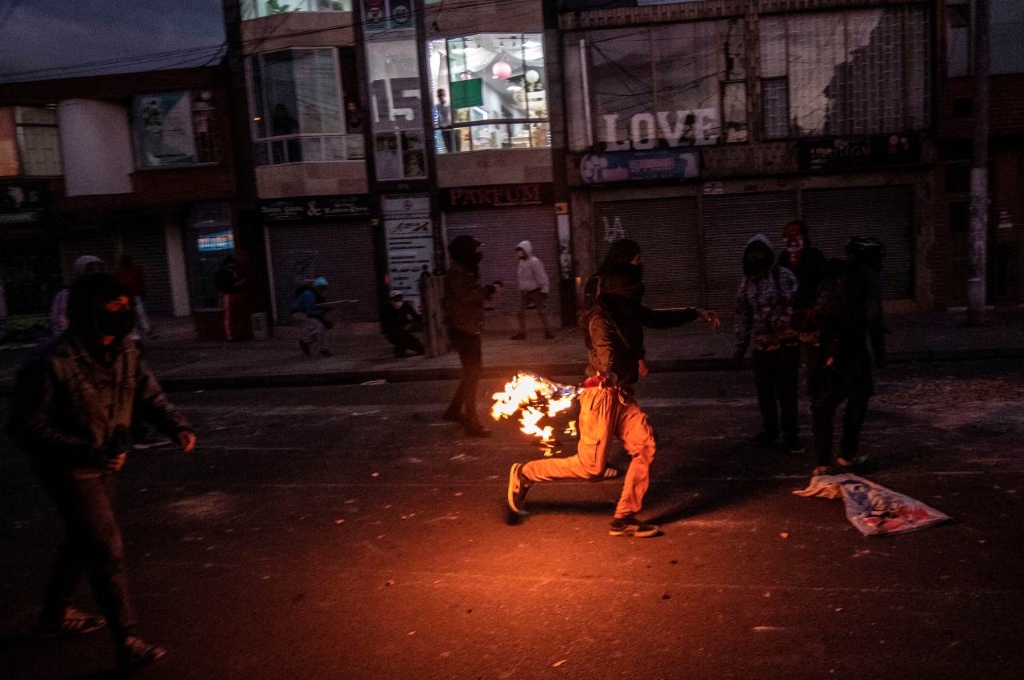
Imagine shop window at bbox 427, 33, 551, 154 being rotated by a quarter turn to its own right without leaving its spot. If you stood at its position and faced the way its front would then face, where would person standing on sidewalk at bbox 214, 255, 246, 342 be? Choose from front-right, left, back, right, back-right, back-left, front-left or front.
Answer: front

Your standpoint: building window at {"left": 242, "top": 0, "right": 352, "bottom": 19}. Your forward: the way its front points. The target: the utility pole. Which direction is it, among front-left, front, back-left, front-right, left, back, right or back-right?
front-left

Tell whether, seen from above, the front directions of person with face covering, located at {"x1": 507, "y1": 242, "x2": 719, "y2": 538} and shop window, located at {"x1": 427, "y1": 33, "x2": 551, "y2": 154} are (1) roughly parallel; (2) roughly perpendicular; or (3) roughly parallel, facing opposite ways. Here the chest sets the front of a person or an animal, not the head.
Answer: roughly perpendicular

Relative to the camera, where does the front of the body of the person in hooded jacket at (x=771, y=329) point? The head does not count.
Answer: toward the camera

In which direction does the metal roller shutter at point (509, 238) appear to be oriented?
toward the camera

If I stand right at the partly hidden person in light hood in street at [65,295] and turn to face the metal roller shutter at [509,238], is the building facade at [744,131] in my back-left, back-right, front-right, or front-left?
front-right

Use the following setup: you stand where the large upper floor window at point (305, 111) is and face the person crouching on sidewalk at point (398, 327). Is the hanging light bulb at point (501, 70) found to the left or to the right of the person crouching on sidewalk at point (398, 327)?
left

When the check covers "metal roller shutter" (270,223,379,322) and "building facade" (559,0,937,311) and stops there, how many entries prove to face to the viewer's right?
0

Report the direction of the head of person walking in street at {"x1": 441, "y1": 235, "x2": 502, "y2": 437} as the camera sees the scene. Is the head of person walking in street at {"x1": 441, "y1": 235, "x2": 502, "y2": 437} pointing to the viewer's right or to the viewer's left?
to the viewer's right

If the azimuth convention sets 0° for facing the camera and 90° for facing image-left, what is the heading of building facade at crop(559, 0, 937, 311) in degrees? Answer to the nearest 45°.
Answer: approximately 0°

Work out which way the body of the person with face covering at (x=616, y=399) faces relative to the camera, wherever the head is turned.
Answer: to the viewer's right

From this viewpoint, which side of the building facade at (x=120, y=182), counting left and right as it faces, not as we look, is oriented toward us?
front
